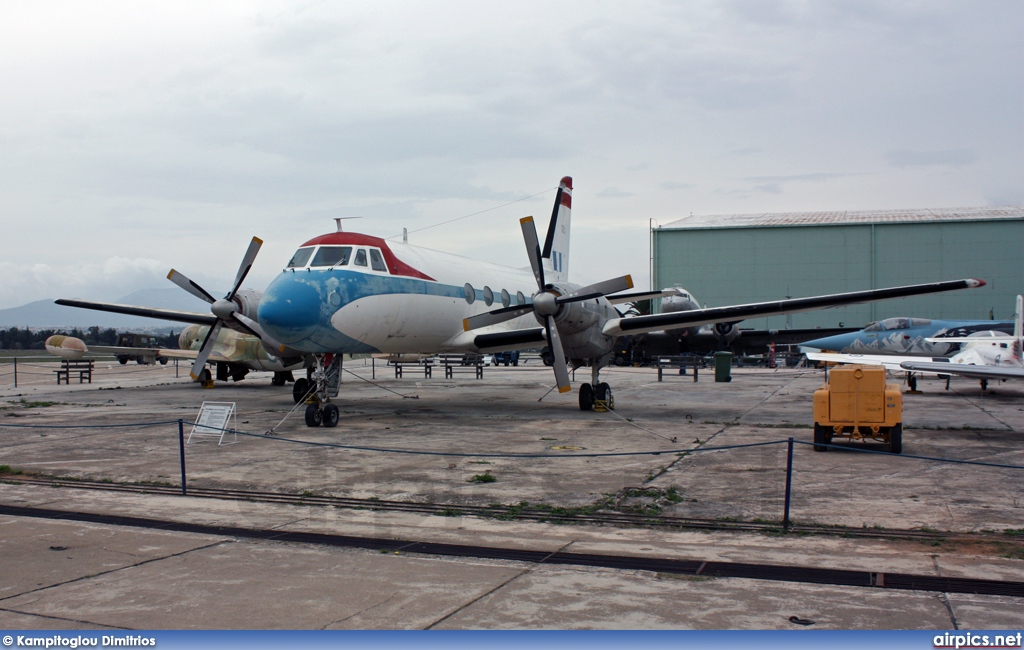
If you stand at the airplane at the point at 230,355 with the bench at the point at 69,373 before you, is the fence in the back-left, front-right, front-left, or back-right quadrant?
back-left

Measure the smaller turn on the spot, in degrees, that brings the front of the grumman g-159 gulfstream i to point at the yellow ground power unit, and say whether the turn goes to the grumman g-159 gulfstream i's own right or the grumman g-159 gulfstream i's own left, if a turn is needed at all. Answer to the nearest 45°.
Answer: approximately 90° to the grumman g-159 gulfstream i's own left

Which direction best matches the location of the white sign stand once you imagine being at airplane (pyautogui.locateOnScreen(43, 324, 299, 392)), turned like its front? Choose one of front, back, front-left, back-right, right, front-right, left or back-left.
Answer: front-left

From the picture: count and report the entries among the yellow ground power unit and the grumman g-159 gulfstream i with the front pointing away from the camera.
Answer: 0

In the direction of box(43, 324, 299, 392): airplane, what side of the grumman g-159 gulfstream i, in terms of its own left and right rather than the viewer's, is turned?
right

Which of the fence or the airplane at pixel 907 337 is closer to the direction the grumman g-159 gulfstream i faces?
the fence

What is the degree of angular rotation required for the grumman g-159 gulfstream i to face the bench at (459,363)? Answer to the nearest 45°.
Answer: approximately 135° to its right

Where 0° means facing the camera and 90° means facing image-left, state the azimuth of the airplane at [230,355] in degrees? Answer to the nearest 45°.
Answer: approximately 45°
